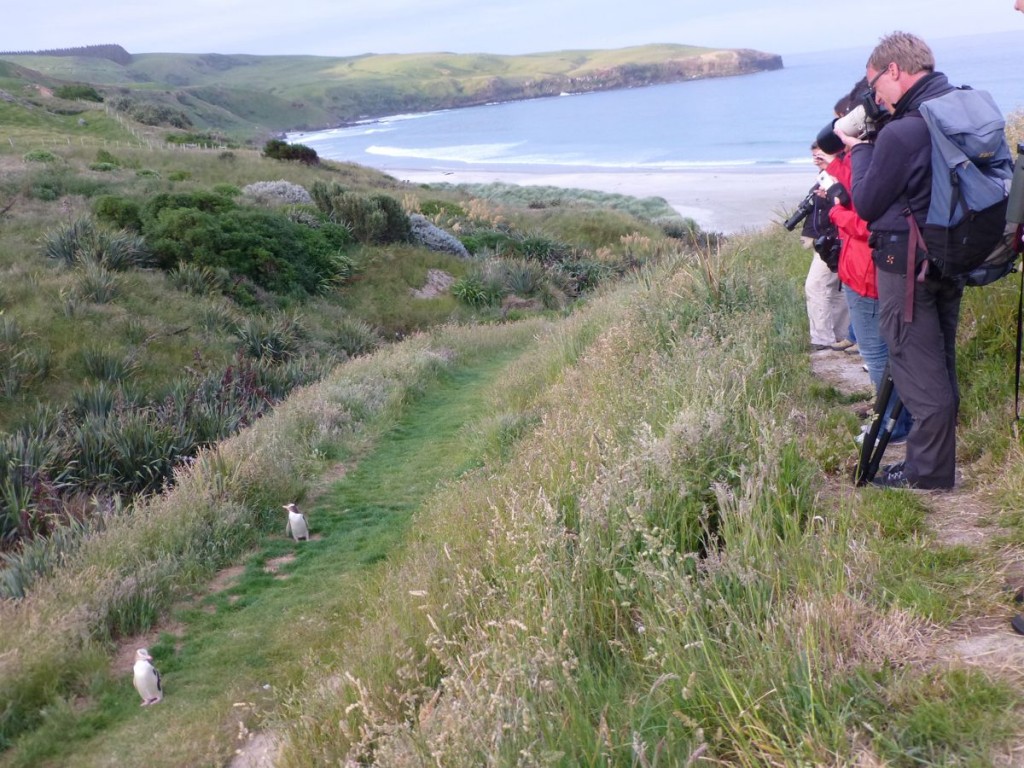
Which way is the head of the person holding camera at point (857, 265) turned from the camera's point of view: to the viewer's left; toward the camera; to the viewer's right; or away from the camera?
to the viewer's left

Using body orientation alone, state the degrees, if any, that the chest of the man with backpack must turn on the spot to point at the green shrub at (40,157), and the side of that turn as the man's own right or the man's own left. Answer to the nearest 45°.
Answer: approximately 45° to the man's own right

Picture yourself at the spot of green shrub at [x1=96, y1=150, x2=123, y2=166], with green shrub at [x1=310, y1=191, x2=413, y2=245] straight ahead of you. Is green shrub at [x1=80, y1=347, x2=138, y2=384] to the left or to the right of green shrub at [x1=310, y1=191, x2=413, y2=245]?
right

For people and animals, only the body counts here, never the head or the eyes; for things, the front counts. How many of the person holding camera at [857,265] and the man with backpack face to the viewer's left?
2

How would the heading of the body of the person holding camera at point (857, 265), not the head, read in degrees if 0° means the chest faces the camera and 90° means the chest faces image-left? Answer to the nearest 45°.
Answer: approximately 90°

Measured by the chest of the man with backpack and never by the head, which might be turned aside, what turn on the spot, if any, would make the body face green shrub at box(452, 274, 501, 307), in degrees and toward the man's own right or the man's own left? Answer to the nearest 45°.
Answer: approximately 45° to the man's own right

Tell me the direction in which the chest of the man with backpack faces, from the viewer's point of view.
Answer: to the viewer's left
